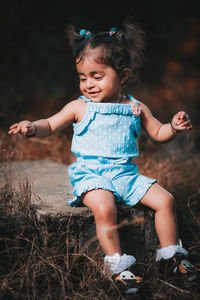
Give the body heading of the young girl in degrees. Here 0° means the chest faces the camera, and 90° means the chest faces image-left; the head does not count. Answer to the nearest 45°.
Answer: approximately 0°
